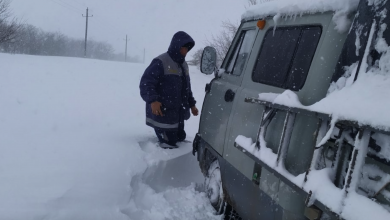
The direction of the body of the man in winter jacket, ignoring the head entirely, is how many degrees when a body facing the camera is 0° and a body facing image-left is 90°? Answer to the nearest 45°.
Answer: approximately 315°
